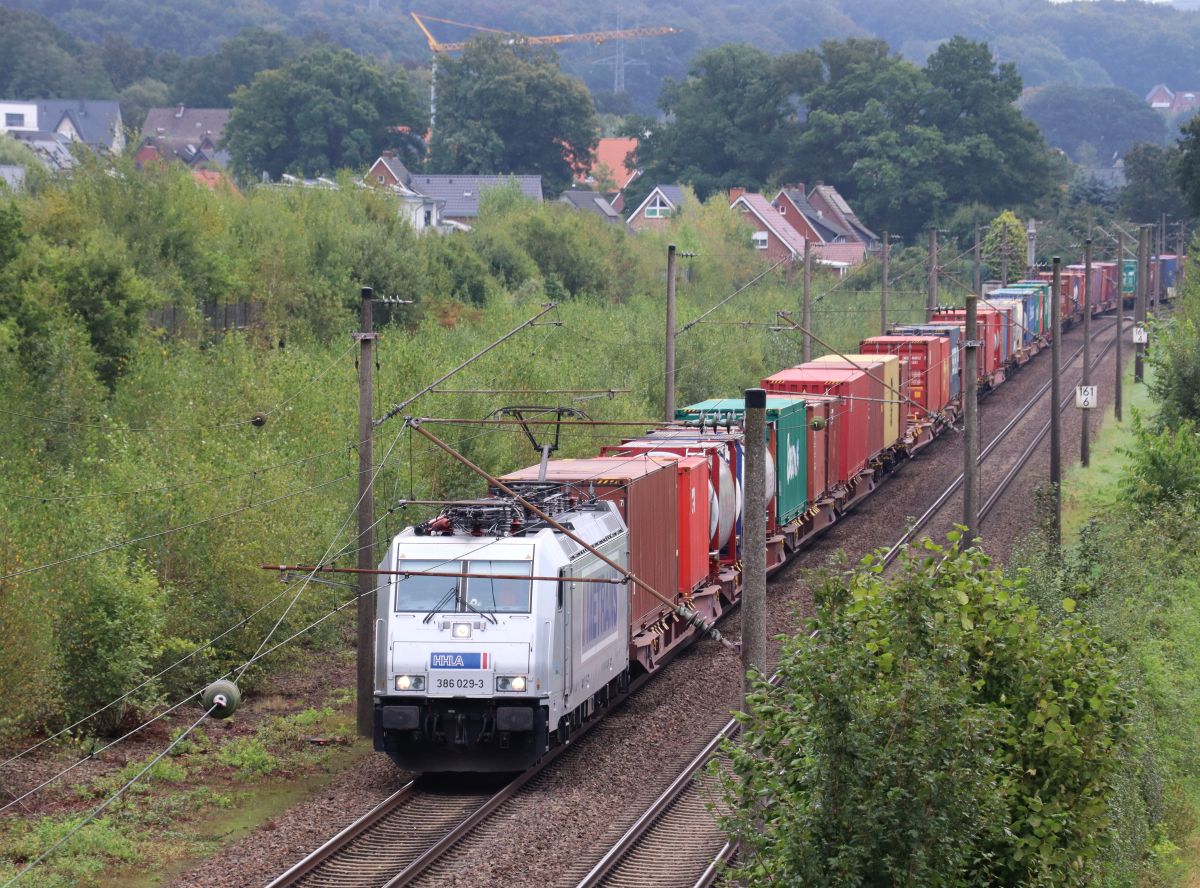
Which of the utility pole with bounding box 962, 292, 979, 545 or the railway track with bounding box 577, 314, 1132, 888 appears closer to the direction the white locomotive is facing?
the railway track

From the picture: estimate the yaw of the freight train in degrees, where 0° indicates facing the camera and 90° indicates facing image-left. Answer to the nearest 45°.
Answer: approximately 0°

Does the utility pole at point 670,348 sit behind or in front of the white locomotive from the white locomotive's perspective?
behind

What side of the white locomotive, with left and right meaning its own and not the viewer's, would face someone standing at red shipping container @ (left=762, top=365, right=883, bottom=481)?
back

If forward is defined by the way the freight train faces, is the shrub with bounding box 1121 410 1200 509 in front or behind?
behind
